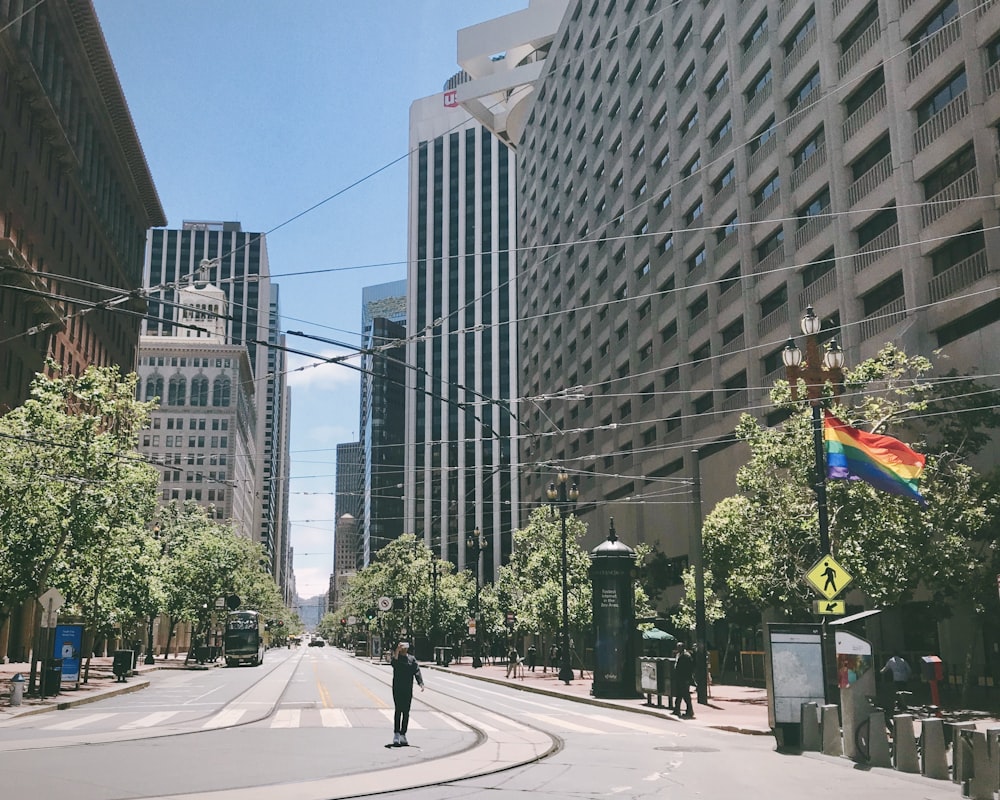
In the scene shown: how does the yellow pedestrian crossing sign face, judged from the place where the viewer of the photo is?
facing the viewer

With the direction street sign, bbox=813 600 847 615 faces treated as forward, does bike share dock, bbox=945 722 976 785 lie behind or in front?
in front

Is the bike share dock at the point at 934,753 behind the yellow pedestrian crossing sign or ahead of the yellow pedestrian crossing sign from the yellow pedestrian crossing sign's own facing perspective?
ahead

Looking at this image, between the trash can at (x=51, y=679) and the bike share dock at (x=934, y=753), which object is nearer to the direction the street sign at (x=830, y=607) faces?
the bike share dock

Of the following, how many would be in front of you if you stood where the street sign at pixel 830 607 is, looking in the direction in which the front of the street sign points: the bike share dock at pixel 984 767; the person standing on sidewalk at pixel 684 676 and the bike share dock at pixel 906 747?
2

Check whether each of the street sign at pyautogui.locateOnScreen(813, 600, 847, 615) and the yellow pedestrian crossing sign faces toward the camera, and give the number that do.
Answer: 2

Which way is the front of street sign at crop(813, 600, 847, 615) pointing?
toward the camera

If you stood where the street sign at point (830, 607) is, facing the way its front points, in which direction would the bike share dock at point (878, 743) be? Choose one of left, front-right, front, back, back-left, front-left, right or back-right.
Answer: front

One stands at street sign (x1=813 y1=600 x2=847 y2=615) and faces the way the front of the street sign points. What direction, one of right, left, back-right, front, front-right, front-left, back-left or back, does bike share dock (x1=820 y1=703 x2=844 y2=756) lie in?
front

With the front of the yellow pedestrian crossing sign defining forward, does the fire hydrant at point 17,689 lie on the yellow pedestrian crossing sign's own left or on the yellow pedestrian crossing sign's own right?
on the yellow pedestrian crossing sign's own right

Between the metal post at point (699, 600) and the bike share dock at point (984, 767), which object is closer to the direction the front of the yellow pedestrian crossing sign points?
the bike share dock

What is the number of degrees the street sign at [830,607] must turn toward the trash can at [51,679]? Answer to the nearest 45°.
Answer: approximately 90° to its right

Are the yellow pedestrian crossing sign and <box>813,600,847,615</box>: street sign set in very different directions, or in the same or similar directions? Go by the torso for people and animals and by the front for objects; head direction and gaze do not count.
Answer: same or similar directions

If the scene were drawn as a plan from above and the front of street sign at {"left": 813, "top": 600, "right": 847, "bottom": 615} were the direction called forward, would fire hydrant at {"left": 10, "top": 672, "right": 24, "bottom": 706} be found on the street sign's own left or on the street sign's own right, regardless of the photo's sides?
on the street sign's own right
